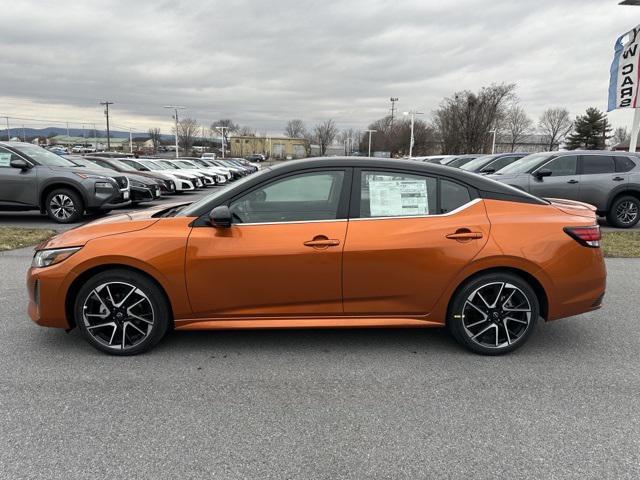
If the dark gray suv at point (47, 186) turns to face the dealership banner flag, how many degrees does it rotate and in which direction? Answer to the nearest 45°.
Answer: approximately 45° to its left

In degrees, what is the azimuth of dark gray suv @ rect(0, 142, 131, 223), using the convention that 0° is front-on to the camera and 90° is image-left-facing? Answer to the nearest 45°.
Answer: approximately 315°

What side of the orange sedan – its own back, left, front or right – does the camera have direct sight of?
left

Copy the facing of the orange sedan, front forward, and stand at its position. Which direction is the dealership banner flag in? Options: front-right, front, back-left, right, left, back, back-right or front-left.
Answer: back-right

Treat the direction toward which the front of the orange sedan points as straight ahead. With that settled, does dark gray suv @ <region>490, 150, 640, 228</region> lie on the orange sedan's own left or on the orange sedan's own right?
on the orange sedan's own right

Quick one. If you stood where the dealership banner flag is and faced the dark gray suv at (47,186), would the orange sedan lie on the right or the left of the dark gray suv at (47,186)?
left

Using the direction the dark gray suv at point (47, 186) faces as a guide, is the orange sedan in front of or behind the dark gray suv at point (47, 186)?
in front

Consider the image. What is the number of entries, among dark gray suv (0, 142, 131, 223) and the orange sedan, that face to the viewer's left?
1

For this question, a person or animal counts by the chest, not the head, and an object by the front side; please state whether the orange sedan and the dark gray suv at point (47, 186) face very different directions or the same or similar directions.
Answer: very different directions

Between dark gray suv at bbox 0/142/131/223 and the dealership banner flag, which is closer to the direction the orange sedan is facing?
the dark gray suv

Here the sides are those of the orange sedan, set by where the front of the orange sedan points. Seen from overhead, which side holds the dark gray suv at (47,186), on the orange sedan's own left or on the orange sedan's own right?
on the orange sedan's own right
